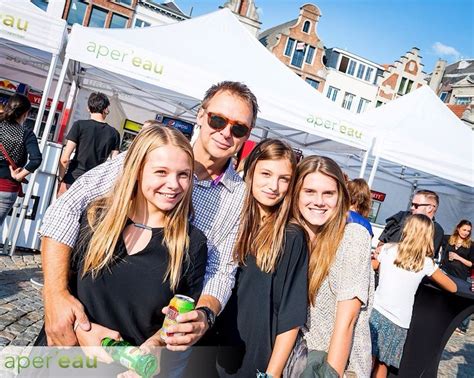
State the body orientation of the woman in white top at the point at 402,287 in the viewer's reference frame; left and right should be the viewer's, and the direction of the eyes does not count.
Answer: facing away from the viewer

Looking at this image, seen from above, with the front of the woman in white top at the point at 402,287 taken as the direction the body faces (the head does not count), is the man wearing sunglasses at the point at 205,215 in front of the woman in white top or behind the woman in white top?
behind

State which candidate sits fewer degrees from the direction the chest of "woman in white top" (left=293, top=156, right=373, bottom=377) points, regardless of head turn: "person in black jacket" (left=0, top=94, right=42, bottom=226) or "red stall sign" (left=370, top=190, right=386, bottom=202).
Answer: the person in black jacket

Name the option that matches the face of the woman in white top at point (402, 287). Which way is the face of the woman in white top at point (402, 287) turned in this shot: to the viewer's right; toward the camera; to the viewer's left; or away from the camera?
away from the camera

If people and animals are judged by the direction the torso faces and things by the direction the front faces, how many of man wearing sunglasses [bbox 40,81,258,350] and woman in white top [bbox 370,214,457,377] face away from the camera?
1

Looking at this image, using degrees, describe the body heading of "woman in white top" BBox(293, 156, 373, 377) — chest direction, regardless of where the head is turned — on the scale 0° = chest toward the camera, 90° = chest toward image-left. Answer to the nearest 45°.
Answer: approximately 45°

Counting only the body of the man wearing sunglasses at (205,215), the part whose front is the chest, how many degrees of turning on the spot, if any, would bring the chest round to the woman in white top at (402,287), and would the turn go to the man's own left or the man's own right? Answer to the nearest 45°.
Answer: approximately 135° to the man's own left

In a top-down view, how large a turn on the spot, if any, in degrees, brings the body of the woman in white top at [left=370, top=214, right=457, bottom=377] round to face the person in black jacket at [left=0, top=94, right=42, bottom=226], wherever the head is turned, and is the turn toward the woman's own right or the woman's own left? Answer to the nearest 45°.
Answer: approximately 90° to the woman's own left

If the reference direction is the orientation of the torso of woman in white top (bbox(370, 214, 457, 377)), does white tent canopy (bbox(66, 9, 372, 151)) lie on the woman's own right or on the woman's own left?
on the woman's own left

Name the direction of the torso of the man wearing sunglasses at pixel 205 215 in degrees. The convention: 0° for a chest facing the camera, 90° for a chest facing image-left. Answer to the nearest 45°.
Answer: approximately 0°

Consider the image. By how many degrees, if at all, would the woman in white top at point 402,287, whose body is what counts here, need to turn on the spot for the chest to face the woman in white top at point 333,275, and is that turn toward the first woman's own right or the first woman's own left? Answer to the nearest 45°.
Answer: approximately 180°

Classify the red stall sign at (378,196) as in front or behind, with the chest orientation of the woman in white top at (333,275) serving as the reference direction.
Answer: behind
